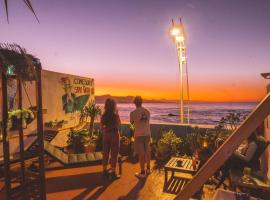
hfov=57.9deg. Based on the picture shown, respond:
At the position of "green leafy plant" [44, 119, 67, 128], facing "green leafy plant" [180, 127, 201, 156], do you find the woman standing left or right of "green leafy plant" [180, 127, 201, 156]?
right

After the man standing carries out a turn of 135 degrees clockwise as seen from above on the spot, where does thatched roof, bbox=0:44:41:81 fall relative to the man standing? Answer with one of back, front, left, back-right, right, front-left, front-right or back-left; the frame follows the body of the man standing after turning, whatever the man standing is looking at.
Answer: back-right

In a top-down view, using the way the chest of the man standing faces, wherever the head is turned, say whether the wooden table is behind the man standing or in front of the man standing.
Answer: behind

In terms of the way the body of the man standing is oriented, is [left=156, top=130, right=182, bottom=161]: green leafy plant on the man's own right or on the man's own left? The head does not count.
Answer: on the man's own right

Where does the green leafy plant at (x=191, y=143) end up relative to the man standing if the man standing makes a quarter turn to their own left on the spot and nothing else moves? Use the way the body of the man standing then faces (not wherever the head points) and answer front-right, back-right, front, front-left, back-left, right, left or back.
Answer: back

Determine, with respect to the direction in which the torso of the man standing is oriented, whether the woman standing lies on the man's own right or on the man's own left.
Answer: on the man's own left

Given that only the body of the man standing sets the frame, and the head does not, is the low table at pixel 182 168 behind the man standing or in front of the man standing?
behind

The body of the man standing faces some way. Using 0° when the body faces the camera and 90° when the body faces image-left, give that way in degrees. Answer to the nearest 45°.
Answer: approximately 135°

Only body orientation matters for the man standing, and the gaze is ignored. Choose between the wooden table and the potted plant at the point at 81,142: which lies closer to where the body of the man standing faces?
the potted plant

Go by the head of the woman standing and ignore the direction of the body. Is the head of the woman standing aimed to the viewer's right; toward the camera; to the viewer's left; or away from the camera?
away from the camera

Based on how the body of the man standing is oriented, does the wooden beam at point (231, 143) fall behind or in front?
behind

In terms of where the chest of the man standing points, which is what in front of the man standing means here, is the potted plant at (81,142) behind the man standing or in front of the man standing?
in front
